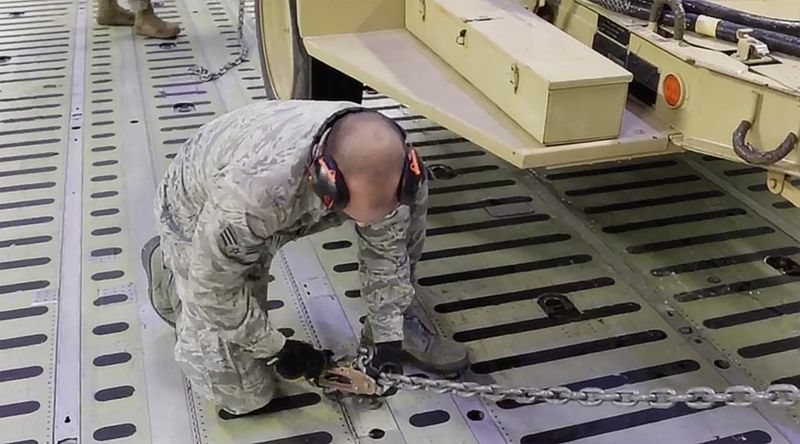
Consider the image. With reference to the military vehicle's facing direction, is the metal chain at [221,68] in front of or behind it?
behind

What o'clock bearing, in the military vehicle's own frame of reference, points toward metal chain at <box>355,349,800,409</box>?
The metal chain is roughly at 1 o'clock from the military vehicle.
